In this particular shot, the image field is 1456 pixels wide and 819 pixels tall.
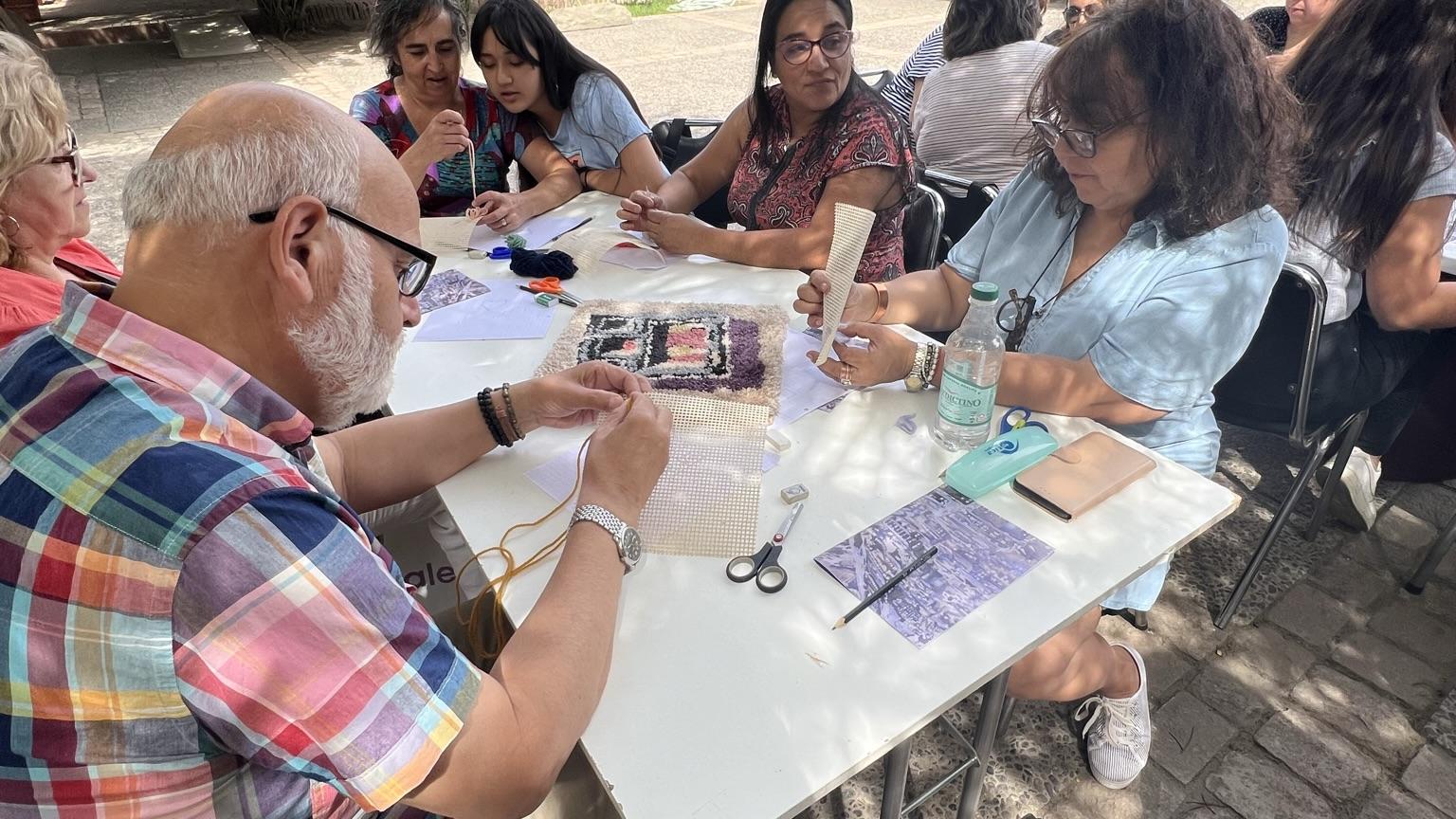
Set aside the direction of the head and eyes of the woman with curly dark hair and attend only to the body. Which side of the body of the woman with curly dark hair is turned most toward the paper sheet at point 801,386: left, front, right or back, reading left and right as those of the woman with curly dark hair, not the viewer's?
front

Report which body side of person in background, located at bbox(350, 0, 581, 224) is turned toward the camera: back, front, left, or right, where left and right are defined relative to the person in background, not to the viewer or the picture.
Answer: front

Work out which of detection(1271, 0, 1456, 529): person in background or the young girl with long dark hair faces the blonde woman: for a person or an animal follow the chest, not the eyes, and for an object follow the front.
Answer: the young girl with long dark hair

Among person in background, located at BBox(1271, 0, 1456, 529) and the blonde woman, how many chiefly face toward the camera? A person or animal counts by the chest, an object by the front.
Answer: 0

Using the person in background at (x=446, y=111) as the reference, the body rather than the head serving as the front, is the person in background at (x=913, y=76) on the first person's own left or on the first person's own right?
on the first person's own left

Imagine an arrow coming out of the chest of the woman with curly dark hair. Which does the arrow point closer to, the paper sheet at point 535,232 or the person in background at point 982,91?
the paper sheet

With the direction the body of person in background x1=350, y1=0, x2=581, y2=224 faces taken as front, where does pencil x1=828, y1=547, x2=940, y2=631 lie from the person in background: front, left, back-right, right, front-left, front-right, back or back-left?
front

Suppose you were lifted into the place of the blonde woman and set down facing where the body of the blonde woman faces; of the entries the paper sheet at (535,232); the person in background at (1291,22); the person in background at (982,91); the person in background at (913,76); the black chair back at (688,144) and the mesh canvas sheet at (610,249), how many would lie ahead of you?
6

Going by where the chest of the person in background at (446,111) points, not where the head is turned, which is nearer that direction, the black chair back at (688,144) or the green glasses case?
the green glasses case

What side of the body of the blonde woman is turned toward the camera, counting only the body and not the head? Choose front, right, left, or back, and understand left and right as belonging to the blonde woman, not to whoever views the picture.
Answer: right

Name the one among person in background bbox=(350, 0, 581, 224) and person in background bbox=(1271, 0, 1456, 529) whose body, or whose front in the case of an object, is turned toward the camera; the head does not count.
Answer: person in background bbox=(350, 0, 581, 224)

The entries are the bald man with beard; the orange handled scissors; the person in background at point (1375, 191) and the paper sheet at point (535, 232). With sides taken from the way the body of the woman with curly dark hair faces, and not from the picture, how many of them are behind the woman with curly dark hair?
1

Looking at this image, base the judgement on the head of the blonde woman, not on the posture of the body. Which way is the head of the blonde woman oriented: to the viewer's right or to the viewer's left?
to the viewer's right

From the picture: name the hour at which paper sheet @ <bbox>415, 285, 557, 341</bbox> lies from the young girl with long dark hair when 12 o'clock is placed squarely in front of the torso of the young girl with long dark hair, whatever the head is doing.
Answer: The paper sheet is roughly at 11 o'clock from the young girl with long dark hair.

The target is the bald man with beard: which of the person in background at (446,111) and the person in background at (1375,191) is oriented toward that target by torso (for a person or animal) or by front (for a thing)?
the person in background at (446,111)

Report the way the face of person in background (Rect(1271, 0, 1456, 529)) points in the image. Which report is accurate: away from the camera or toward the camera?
away from the camera

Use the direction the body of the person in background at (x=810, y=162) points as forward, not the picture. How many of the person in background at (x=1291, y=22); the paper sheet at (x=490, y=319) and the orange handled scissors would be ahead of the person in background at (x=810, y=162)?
2

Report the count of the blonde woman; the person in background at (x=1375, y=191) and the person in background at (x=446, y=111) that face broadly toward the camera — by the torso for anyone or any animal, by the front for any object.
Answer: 1

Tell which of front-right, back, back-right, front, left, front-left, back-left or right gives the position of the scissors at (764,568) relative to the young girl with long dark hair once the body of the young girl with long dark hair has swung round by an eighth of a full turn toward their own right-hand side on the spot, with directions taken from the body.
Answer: left

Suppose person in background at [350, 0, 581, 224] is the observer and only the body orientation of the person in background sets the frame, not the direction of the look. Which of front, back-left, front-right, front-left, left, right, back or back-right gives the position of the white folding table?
front

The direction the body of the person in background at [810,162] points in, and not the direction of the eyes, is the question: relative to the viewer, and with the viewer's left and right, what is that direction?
facing the viewer and to the left of the viewer
